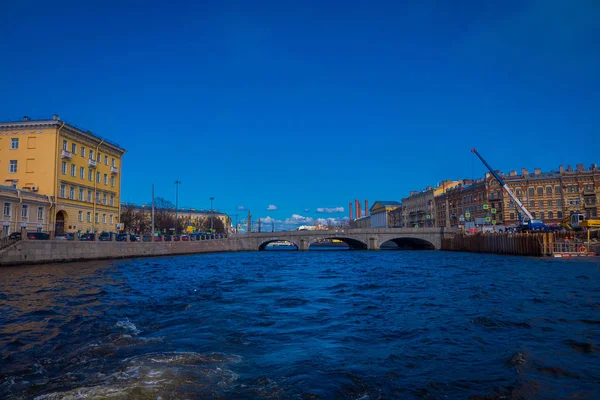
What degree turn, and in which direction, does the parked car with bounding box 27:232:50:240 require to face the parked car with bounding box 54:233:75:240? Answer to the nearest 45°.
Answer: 0° — it already faces it

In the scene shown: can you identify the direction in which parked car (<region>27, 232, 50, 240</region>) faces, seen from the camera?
facing away from the viewer and to the right of the viewer

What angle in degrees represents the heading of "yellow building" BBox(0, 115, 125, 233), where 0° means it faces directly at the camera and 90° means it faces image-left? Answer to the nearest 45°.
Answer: approximately 315°

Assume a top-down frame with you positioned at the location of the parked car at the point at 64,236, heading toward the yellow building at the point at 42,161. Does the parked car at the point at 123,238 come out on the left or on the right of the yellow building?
right

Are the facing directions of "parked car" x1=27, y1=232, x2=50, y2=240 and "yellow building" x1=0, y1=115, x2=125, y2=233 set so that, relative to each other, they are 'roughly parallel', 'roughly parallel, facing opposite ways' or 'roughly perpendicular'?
roughly perpendicular

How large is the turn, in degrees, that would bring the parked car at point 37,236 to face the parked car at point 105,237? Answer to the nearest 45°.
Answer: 0° — it already faces it

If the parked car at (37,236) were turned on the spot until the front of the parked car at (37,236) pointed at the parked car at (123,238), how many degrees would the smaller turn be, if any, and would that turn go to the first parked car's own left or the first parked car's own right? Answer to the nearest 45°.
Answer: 0° — it already faces it
